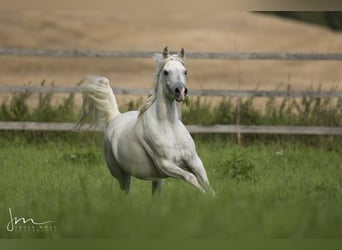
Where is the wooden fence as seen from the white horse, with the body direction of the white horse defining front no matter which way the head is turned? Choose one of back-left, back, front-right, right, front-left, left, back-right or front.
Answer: back-left

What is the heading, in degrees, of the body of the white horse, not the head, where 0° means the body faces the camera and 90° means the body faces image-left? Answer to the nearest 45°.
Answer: approximately 315°
